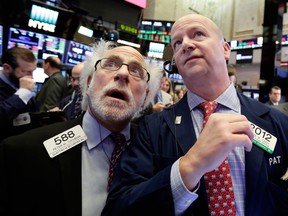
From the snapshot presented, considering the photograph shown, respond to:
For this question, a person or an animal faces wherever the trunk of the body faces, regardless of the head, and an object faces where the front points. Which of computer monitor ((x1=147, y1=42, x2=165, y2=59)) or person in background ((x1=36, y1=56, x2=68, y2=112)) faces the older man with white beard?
the computer monitor

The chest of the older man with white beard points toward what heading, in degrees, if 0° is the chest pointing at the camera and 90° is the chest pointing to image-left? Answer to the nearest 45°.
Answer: approximately 315°

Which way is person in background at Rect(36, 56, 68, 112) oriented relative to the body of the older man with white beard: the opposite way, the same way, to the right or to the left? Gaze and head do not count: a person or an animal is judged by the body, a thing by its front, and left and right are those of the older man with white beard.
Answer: the opposite way

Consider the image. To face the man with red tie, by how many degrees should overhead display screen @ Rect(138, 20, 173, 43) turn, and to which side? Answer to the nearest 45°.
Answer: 0° — it already faces them

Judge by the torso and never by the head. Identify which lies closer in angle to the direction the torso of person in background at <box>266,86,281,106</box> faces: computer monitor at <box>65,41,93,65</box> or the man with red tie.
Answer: the man with red tie

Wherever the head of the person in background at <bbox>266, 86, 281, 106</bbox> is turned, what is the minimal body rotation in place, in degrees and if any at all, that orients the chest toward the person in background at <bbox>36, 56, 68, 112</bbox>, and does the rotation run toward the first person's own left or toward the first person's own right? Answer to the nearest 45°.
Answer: approximately 90° to the first person's own right

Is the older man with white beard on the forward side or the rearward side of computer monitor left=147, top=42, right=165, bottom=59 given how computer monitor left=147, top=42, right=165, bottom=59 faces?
on the forward side

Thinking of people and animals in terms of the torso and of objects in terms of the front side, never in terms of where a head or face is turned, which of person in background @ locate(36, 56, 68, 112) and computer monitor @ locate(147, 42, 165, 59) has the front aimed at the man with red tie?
the computer monitor

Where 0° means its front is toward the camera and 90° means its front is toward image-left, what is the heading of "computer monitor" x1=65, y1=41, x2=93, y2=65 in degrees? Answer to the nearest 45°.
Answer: approximately 0°

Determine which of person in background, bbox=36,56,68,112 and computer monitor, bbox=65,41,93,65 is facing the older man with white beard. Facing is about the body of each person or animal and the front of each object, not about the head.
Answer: the computer monitor
